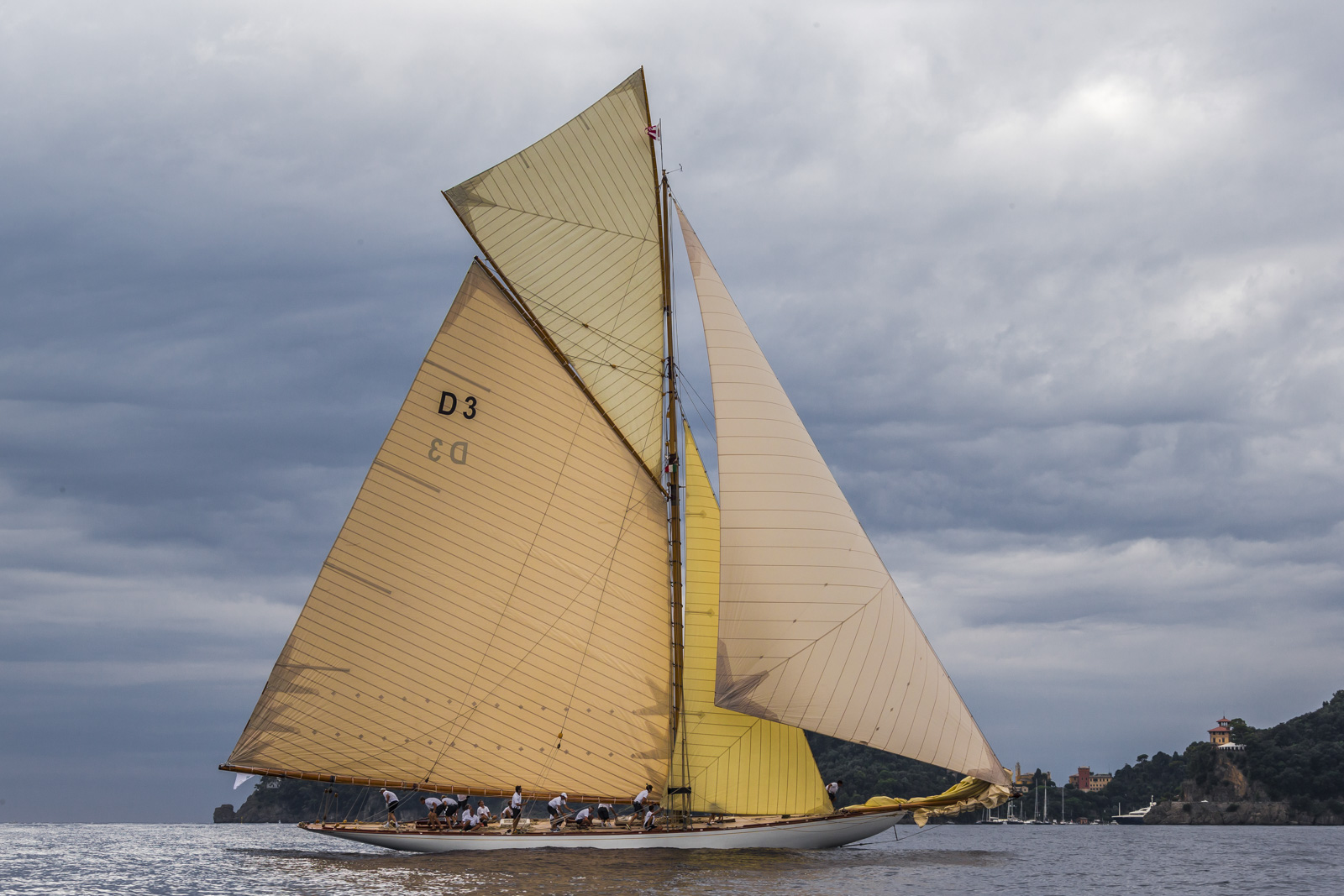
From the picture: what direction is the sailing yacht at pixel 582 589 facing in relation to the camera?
to the viewer's right
